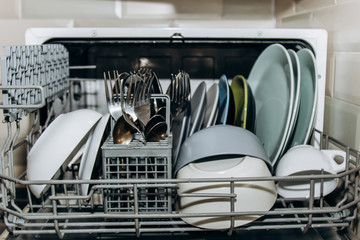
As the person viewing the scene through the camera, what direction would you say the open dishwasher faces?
facing the viewer

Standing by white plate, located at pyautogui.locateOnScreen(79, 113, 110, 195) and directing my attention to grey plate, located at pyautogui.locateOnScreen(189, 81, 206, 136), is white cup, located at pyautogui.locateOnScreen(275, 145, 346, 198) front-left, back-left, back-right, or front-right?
front-right
